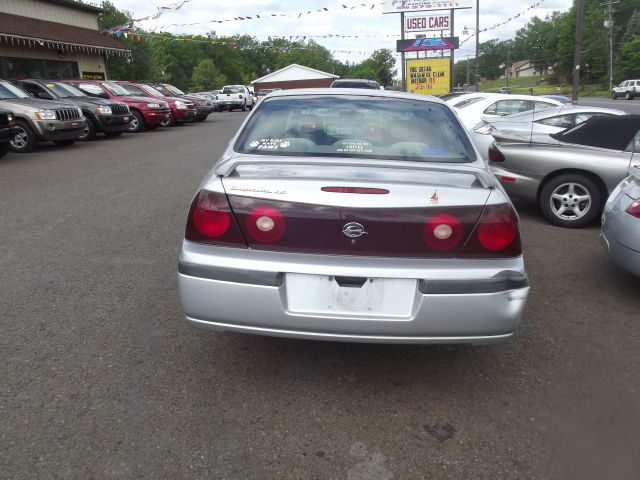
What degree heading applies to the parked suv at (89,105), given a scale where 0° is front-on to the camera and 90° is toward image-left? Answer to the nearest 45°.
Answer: approximately 315°

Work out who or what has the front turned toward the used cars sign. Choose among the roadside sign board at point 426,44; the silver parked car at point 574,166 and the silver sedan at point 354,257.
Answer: the silver sedan

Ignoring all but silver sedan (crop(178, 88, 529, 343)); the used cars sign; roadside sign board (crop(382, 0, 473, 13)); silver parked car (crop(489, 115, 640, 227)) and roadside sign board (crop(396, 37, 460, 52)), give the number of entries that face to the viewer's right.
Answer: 1

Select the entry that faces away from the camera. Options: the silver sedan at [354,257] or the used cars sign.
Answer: the silver sedan

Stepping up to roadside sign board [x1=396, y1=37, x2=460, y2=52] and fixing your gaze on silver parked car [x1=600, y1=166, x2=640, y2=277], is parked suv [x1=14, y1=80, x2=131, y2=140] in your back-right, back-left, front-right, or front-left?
front-right

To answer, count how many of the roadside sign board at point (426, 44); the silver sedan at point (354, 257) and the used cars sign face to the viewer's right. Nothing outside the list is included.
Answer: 0

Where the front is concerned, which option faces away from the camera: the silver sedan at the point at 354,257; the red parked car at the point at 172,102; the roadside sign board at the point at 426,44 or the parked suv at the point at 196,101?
the silver sedan

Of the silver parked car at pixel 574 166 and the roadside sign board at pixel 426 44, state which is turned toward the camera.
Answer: the roadside sign board

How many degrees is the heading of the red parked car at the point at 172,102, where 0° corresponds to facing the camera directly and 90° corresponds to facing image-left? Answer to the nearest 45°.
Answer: approximately 315°

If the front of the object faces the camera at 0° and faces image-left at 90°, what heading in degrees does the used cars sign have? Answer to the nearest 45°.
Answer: approximately 0°

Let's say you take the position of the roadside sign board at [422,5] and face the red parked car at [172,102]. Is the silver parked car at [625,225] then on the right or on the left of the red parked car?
left

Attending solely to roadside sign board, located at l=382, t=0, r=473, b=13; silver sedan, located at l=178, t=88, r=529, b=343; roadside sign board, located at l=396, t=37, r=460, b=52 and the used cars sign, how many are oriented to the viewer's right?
0

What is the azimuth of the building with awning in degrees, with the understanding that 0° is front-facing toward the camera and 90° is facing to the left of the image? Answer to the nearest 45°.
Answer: approximately 315°

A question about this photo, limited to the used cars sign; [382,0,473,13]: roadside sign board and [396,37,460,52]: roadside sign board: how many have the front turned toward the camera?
3

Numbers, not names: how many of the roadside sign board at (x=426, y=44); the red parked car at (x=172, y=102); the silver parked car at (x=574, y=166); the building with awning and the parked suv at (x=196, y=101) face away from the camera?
0

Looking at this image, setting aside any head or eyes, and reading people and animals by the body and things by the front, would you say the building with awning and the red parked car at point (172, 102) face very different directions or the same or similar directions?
same or similar directions

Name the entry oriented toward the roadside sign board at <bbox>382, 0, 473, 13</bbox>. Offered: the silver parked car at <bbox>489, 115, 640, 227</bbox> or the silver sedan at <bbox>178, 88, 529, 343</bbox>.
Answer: the silver sedan

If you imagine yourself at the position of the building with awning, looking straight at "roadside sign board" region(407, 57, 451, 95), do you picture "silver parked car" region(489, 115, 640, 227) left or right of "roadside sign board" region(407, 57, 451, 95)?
right

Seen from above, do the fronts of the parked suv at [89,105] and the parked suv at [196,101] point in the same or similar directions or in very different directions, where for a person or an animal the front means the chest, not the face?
same or similar directions
